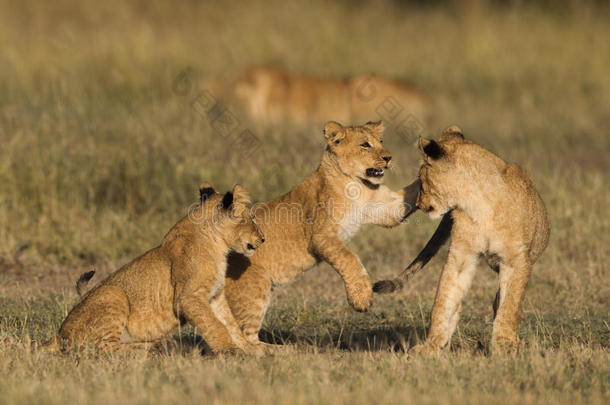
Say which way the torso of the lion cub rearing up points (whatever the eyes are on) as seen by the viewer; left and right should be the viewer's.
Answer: facing the viewer and to the right of the viewer

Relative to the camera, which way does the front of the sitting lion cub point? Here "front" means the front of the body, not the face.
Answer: to the viewer's right

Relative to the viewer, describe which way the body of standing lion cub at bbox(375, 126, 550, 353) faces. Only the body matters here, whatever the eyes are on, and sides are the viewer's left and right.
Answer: facing the viewer and to the left of the viewer

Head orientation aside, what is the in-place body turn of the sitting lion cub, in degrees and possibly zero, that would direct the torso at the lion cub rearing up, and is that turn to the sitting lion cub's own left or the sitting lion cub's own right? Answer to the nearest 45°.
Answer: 0° — it already faces it

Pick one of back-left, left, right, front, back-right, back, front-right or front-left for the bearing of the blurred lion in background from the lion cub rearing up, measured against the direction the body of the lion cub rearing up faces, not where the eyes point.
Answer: back-left

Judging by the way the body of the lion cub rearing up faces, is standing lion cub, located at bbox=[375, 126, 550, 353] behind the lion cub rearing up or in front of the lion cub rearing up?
in front
